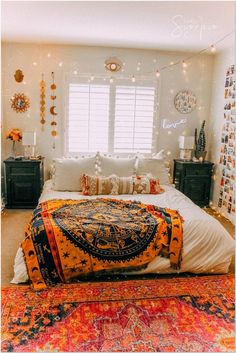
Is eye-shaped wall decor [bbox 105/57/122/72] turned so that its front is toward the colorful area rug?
yes

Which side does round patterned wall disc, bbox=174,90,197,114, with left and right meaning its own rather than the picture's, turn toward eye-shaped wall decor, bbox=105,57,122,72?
right

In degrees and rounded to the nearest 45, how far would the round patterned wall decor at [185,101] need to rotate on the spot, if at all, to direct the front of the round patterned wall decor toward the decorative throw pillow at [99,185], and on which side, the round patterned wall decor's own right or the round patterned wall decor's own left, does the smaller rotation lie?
approximately 45° to the round patterned wall decor's own right

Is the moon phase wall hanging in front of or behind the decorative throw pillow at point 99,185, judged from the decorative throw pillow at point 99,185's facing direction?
behind

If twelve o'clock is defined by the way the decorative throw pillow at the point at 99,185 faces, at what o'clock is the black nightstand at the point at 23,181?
The black nightstand is roughly at 4 o'clock from the decorative throw pillow.
